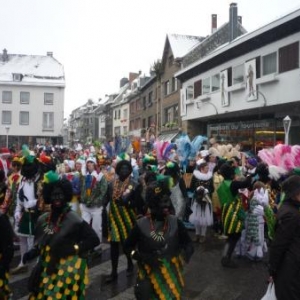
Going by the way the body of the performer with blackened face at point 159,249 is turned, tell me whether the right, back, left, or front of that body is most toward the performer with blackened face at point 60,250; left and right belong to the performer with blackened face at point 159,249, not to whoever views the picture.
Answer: right

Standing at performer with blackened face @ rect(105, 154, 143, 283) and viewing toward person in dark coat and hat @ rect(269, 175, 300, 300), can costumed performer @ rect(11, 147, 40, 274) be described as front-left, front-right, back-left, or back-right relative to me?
back-right

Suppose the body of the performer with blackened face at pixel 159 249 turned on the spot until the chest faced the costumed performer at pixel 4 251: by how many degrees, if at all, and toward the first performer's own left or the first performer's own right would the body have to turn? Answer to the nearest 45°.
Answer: approximately 90° to the first performer's own right

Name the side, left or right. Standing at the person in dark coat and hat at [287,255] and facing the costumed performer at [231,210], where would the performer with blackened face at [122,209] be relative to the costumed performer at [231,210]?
left

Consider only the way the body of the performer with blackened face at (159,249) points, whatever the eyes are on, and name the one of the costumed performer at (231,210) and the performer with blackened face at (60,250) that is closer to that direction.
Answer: the performer with blackened face

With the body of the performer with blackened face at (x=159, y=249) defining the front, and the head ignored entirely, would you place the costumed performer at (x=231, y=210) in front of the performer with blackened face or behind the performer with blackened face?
behind

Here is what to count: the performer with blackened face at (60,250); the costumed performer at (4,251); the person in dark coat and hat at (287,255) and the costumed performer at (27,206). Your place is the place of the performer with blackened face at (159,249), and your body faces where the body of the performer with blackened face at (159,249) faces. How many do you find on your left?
1

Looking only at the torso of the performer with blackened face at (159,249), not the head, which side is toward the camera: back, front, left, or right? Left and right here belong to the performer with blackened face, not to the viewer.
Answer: front

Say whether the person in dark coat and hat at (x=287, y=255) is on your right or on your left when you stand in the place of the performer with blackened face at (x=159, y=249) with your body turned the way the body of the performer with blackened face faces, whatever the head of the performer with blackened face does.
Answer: on your left
